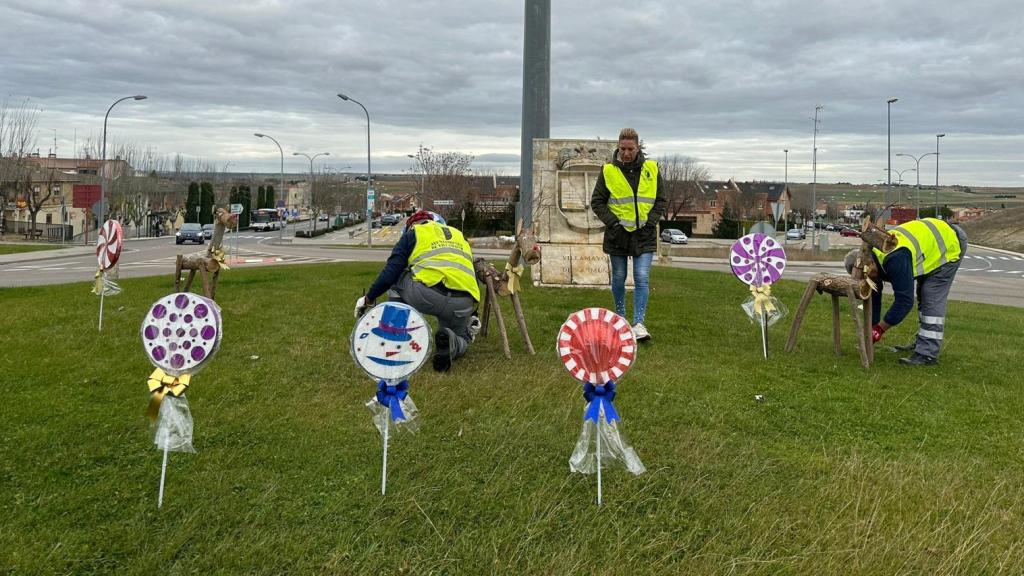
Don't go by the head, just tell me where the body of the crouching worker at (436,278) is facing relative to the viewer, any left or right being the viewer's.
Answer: facing away from the viewer and to the left of the viewer

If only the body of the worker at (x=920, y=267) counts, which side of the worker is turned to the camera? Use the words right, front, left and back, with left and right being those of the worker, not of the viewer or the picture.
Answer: left

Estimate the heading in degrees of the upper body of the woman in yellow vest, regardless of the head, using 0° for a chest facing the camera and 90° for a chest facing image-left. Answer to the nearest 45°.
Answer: approximately 0°

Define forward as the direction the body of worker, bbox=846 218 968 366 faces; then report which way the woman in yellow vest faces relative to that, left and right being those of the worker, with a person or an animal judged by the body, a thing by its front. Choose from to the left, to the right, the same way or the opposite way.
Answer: to the left

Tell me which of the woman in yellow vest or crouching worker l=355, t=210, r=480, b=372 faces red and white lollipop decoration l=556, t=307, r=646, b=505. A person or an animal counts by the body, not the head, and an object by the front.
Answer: the woman in yellow vest

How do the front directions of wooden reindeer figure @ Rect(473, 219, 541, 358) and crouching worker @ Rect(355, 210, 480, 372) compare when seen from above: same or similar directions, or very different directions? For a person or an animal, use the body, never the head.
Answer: very different directions

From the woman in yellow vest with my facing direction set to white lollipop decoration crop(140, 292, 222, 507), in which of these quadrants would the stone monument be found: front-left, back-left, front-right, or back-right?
back-right

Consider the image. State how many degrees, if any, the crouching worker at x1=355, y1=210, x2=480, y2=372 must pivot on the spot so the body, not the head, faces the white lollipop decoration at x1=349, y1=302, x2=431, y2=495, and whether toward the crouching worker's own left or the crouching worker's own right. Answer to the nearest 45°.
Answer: approximately 135° to the crouching worker's own left

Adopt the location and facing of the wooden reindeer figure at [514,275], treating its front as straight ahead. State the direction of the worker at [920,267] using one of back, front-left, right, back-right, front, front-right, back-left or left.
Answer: front-left
